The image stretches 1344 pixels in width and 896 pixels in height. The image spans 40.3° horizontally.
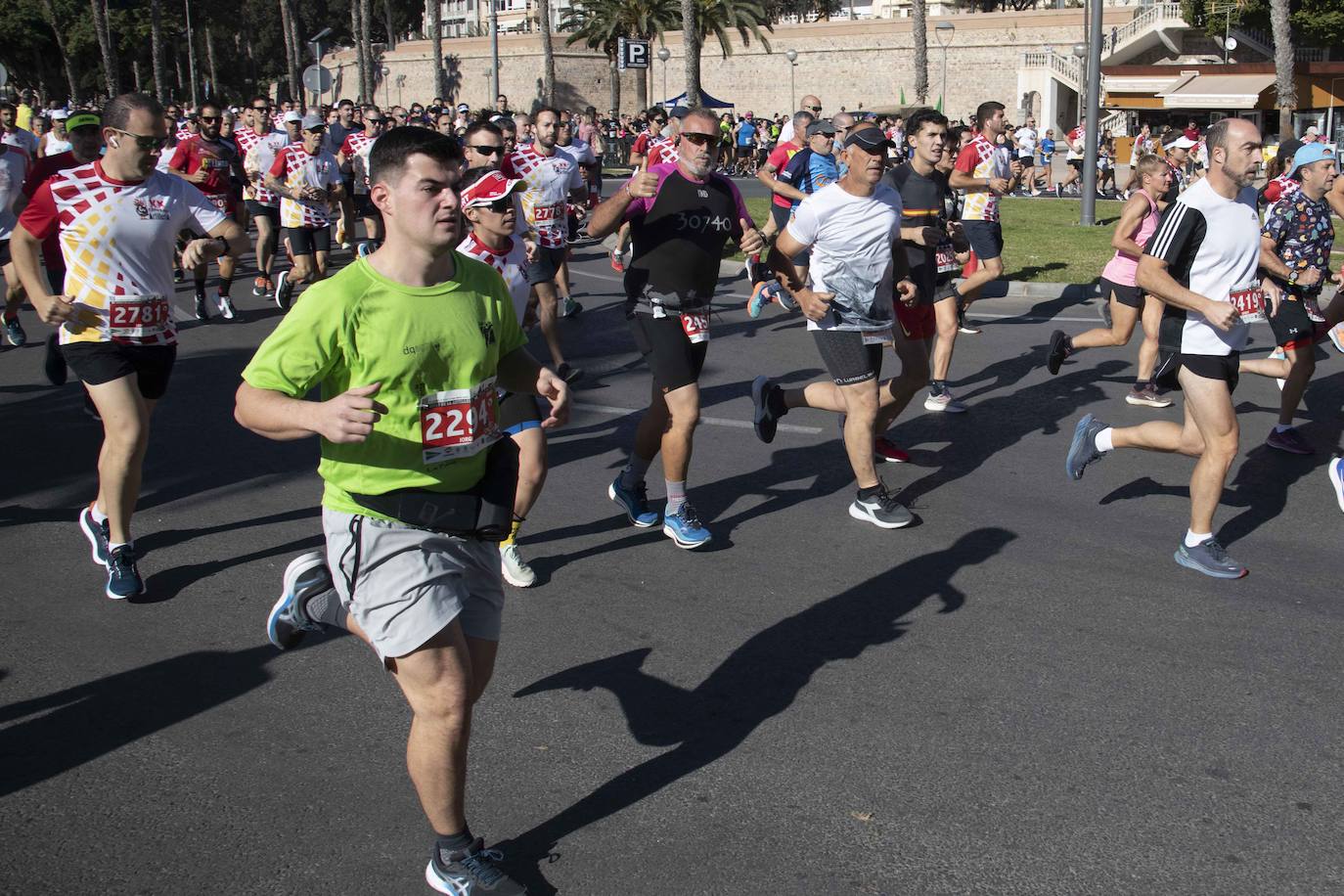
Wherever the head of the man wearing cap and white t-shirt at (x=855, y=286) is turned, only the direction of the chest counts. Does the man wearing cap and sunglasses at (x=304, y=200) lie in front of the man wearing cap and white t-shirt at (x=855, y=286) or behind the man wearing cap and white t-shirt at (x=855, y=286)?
behind

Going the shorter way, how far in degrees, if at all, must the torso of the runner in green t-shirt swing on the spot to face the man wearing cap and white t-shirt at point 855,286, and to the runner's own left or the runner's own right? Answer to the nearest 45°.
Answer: approximately 90° to the runner's own left

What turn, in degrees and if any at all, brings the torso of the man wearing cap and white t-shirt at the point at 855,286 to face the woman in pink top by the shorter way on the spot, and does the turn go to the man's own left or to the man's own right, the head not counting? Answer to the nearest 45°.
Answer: approximately 90° to the man's own left

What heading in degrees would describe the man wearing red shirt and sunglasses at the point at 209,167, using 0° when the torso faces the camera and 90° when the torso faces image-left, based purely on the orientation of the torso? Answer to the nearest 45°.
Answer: approximately 0°

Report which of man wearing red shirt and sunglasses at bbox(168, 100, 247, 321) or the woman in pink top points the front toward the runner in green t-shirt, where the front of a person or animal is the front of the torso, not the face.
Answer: the man wearing red shirt and sunglasses

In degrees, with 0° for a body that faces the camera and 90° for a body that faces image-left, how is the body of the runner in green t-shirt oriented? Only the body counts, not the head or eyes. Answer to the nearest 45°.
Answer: approximately 315°
